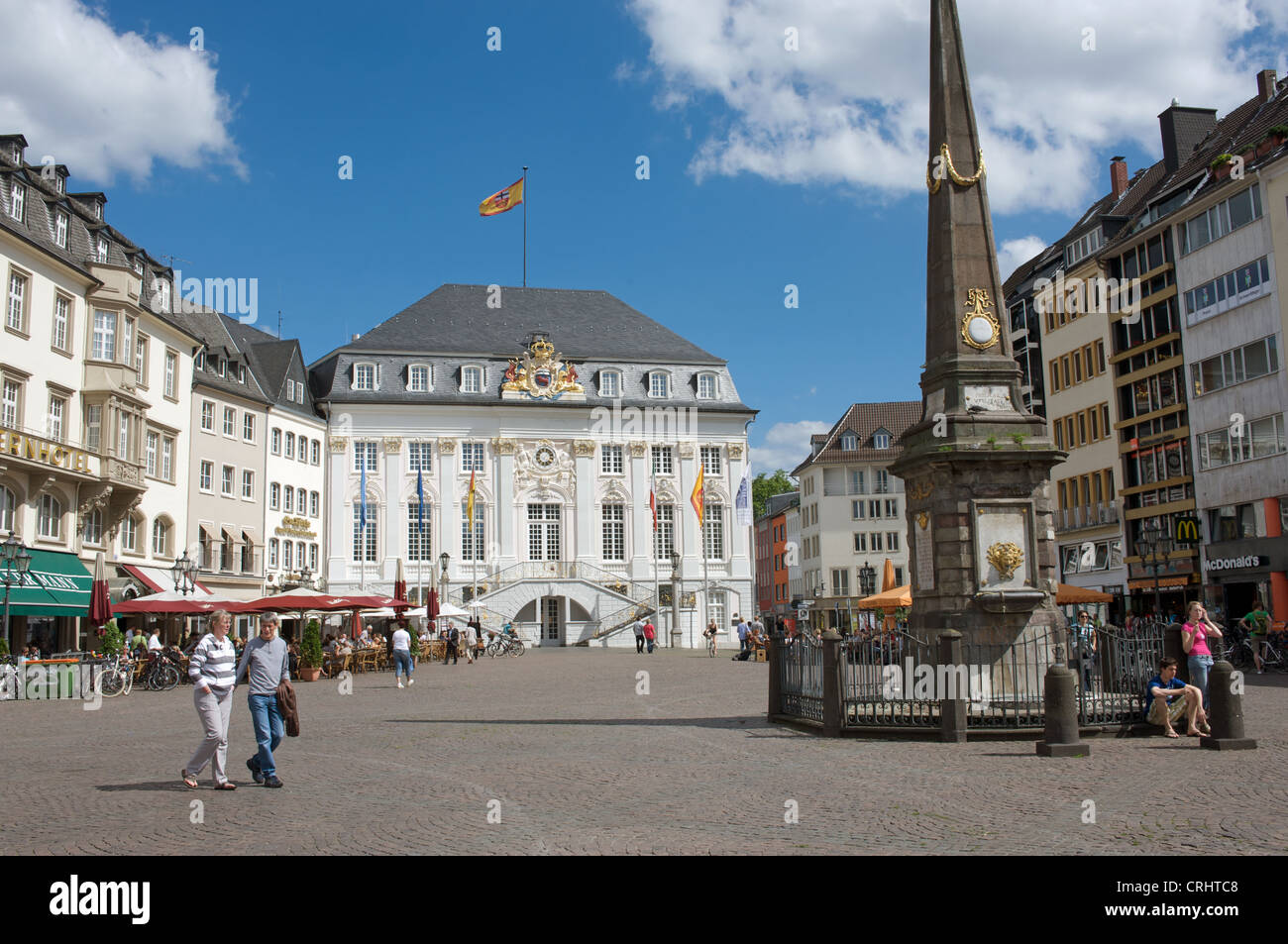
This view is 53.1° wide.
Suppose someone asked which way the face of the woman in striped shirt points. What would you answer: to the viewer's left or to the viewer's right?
to the viewer's right

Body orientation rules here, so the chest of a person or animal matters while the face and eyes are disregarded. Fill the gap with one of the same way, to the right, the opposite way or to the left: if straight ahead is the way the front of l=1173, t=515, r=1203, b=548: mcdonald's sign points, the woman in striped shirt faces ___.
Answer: to the left

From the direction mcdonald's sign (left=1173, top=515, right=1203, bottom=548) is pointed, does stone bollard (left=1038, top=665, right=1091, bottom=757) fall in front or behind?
in front

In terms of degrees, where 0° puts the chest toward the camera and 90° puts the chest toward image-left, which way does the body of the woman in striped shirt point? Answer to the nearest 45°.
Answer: approximately 315°

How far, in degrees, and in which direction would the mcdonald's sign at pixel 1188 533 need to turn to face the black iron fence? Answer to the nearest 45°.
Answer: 0° — it already faces it

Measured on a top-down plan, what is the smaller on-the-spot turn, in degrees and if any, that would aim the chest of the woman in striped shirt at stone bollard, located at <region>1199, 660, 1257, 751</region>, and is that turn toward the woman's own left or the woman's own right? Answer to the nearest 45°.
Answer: approximately 45° to the woman's own left

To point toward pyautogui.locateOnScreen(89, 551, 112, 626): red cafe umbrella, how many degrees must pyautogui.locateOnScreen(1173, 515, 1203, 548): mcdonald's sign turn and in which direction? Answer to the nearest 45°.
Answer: approximately 45° to its right

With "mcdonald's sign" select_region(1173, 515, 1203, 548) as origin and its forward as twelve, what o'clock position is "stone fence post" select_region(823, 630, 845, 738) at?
The stone fence post is roughly at 12 o'clock from the mcdonald's sign.
